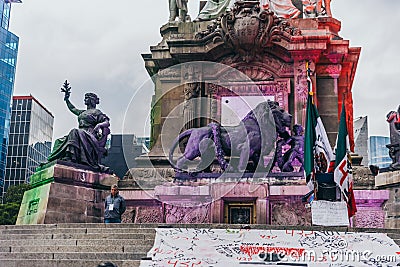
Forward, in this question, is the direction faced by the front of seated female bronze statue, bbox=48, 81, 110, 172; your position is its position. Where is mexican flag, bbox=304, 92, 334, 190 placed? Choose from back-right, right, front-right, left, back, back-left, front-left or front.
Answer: left

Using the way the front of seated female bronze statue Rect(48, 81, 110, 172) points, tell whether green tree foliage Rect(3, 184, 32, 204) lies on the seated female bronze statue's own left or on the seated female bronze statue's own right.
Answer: on the seated female bronze statue's own right

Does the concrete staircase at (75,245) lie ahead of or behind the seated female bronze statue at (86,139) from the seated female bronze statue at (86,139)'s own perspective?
ahead

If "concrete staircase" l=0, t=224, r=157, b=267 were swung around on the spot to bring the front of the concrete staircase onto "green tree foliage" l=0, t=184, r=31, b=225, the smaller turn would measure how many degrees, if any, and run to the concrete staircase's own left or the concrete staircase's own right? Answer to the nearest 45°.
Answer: approximately 180°

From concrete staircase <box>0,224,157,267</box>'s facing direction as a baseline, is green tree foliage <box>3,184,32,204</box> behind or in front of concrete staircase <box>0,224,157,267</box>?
behind

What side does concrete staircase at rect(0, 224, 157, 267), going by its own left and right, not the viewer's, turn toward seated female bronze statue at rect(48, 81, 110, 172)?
back

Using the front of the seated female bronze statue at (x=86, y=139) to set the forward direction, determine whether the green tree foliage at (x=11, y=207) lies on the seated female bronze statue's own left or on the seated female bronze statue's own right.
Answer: on the seated female bronze statue's own right

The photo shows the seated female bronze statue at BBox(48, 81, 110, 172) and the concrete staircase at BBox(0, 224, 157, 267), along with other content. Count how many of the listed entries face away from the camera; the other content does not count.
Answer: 0

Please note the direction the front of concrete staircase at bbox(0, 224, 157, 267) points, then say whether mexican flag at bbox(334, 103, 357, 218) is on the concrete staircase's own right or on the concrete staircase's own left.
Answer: on the concrete staircase's own left

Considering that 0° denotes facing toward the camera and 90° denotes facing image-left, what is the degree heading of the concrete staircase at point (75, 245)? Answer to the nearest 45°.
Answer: approximately 0°

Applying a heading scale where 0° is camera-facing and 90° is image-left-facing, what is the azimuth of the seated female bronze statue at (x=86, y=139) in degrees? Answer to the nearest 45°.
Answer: approximately 45°

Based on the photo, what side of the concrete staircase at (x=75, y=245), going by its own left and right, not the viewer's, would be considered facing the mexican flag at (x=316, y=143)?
left

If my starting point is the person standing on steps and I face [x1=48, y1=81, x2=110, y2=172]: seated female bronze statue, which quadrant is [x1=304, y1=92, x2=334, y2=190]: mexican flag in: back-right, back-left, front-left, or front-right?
back-right

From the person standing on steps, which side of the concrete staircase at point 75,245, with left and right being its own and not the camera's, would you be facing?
back
